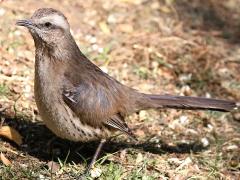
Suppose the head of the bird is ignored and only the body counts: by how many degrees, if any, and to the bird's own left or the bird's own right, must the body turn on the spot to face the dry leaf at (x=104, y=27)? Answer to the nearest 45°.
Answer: approximately 90° to the bird's own right

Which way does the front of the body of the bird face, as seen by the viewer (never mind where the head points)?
to the viewer's left

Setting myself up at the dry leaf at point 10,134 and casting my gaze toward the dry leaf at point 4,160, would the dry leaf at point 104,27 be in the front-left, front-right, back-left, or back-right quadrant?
back-left
